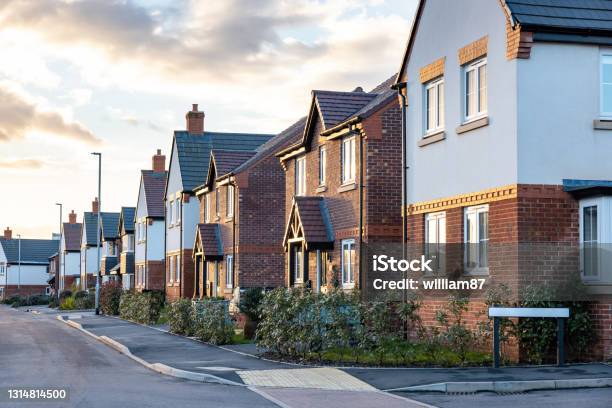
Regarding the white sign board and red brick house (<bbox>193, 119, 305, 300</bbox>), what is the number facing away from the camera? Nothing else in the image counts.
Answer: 0

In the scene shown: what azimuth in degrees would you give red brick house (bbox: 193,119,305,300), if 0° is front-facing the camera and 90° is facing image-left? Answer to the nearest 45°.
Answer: approximately 45°

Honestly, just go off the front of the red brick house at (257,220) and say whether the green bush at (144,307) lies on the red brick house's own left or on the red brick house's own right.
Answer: on the red brick house's own right

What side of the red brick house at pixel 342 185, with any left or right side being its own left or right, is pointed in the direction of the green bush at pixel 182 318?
right

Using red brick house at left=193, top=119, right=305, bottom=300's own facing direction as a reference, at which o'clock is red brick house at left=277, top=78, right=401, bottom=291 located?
red brick house at left=277, top=78, right=401, bottom=291 is roughly at 10 o'clock from red brick house at left=193, top=119, right=305, bottom=300.

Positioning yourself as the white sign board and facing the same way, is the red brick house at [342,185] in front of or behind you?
behind

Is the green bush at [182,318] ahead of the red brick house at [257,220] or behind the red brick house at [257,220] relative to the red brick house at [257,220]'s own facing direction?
ahead

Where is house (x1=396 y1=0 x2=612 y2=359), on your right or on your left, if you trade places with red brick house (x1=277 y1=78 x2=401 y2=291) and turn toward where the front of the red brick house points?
on your left
